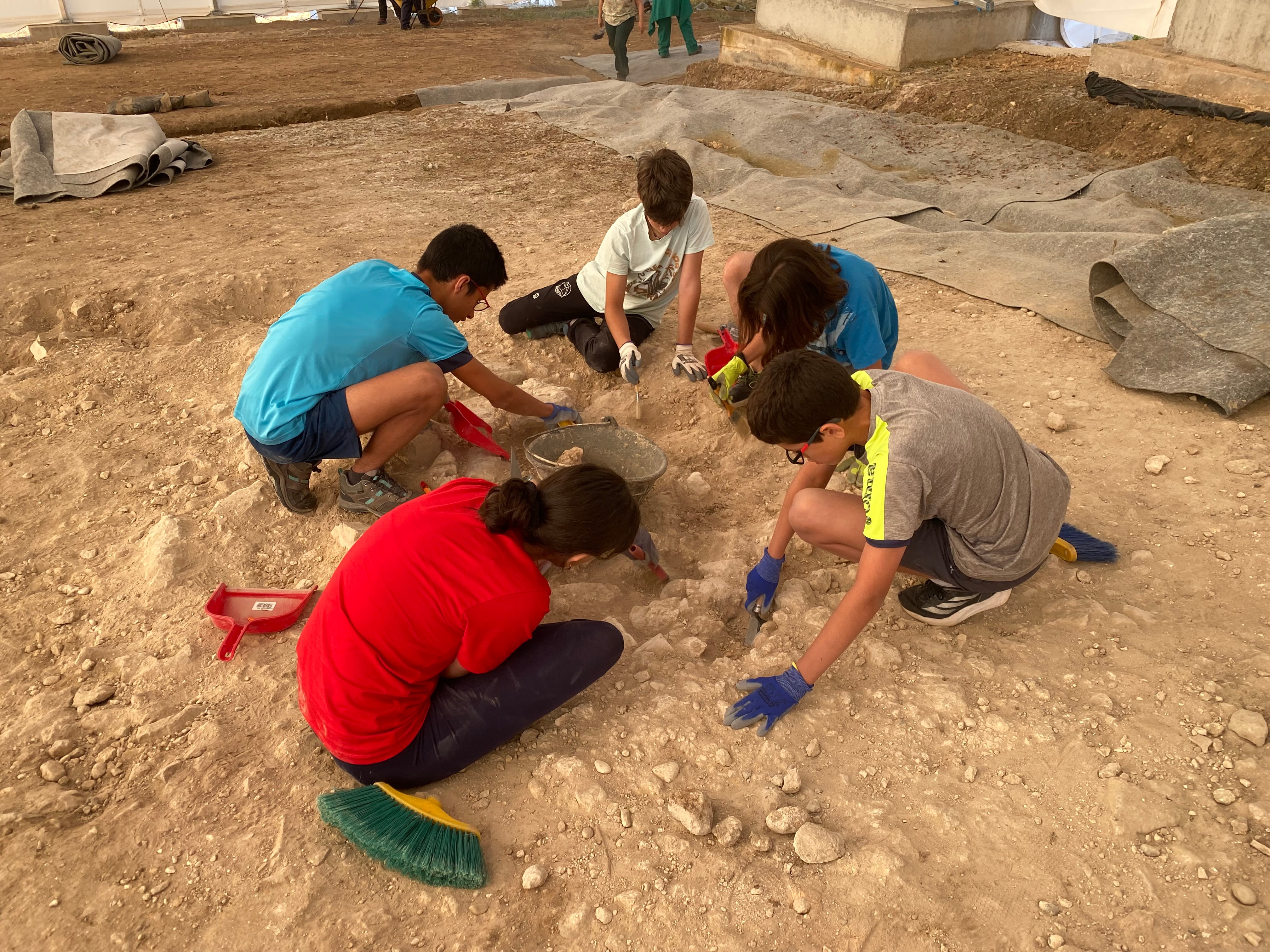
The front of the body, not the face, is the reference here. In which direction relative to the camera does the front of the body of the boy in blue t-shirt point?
to the viewer's right

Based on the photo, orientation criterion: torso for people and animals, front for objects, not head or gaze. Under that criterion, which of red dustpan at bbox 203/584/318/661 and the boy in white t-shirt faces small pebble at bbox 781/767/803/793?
the boy in white t-shirt

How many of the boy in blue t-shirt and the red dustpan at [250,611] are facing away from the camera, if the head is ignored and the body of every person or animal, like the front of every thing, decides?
1

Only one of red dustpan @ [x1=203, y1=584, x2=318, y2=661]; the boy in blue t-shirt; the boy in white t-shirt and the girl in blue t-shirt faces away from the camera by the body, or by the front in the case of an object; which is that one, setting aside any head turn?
the red dustpan

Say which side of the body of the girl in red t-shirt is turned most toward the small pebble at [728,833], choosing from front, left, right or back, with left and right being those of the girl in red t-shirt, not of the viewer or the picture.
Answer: right

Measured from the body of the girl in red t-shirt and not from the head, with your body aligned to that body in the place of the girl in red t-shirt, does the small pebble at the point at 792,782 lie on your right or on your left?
on your right

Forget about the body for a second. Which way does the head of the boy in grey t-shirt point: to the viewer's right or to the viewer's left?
to the viewer's left

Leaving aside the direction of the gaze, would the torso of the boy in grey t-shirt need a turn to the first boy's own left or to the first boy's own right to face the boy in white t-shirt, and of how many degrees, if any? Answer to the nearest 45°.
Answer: approximately 45° to the first boy's own right

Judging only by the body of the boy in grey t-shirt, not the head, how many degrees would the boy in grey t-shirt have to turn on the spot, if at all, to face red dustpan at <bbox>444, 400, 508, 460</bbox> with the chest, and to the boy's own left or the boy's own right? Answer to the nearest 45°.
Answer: approximately 45° to the boy's own right

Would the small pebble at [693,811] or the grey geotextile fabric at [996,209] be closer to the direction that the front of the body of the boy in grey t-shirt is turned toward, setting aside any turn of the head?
the small pebble

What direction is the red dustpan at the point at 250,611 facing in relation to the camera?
away from the camera

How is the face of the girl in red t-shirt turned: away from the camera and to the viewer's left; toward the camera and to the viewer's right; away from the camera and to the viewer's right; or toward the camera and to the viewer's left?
away from the camera and to the viewer's right

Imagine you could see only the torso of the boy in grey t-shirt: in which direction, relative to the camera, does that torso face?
to the viewer's left
